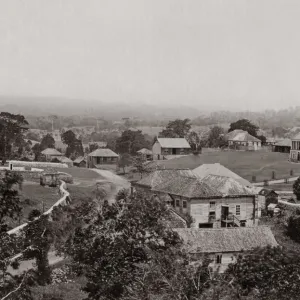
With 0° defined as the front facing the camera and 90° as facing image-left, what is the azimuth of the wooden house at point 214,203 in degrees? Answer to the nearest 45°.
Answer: approximately 0°

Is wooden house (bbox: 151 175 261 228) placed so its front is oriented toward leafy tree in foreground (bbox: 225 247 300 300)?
yes

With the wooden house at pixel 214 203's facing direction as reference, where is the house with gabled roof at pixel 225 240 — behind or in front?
in front

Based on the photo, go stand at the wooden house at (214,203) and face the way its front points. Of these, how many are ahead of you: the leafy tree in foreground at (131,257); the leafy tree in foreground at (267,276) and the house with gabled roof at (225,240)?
3

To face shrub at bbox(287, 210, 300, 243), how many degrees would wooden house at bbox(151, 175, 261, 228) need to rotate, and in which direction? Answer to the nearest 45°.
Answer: approximately 90° to its left

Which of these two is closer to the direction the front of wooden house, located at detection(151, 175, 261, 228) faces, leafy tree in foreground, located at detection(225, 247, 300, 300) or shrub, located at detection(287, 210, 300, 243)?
the leafy tree in foreground

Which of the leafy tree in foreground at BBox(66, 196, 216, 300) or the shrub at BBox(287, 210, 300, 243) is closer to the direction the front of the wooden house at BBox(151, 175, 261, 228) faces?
the leafy tree in foreground

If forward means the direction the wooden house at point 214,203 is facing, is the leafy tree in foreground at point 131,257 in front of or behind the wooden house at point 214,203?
in front
